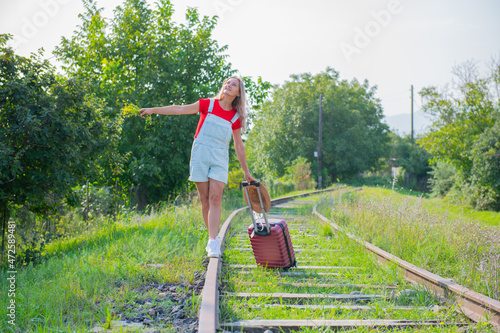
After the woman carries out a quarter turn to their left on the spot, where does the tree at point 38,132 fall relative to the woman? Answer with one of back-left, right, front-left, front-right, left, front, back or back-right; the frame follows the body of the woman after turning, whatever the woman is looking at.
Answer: back-left

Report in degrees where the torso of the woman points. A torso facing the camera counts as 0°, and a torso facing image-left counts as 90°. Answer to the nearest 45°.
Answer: approximately 0°

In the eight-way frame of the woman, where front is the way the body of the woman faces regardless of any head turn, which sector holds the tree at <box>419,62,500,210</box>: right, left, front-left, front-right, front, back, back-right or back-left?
back-left

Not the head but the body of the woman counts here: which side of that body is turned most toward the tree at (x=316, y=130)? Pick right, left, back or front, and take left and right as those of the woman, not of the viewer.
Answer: back

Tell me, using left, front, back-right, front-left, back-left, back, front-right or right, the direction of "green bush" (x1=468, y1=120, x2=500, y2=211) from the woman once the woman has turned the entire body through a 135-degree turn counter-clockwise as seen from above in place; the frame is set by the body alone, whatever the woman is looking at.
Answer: front

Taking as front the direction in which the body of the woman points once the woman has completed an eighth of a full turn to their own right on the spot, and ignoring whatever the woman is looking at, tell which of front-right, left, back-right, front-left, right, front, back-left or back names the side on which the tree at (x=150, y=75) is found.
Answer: back-right
